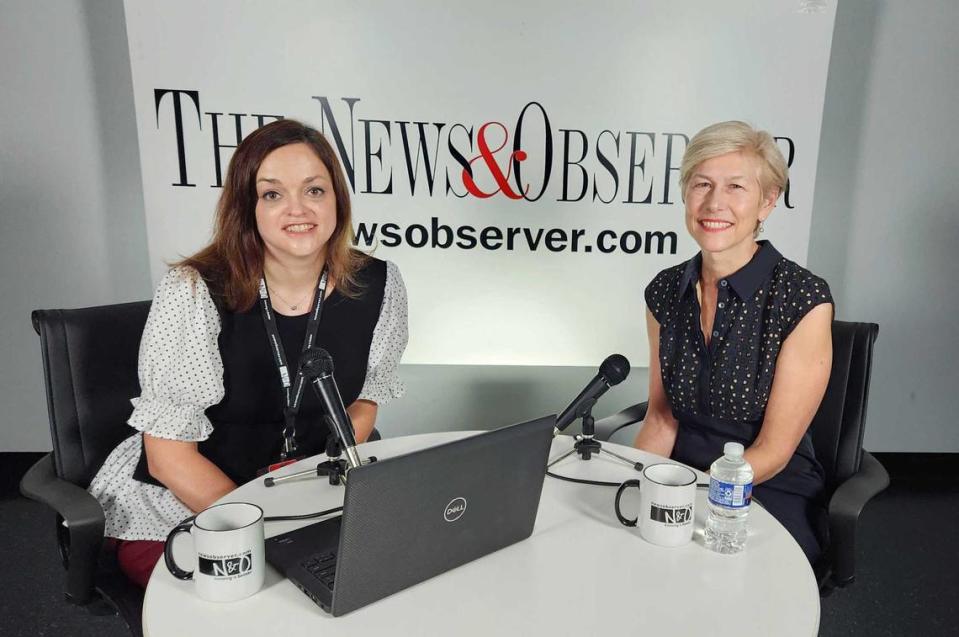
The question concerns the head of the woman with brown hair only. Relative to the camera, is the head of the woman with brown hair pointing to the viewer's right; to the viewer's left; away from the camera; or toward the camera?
toward the camera

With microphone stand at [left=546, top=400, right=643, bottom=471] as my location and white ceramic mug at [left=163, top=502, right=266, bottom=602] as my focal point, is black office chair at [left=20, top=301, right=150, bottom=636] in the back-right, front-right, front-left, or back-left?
front-right

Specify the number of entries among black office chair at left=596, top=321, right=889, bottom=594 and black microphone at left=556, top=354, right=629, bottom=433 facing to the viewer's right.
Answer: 1

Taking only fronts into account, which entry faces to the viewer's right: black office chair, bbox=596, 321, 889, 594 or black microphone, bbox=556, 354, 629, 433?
the black microphone

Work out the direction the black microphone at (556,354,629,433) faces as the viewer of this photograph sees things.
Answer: facing to the right of the viewer

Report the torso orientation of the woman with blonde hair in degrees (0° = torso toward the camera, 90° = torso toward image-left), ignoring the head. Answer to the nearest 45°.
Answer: approximately 45°

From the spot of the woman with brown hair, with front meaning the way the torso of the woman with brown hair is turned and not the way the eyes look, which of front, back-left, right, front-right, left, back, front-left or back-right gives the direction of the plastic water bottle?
front

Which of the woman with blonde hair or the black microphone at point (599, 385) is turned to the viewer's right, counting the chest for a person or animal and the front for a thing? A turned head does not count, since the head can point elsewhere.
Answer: the black microphone

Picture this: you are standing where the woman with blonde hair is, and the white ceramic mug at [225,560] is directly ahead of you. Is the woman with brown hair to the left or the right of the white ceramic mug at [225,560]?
right

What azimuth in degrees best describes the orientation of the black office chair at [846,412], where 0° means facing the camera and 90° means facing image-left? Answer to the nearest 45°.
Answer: approximately 45°
